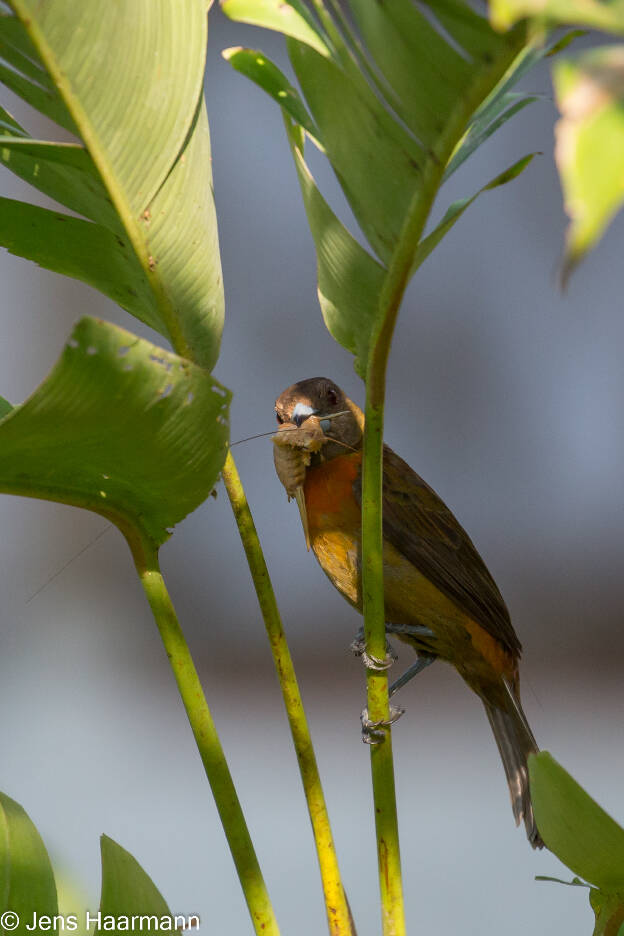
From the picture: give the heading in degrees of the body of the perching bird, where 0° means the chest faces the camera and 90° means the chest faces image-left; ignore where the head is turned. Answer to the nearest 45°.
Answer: approximately 45°
